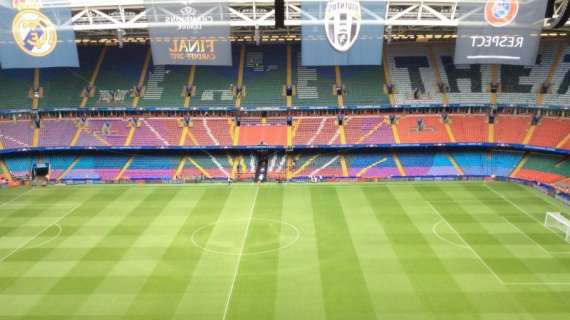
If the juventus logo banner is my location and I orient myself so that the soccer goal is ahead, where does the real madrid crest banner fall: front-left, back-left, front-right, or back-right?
back-right

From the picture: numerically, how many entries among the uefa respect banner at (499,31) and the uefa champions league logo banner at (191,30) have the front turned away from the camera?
2

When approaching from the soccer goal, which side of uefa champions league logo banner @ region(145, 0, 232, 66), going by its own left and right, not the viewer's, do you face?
right

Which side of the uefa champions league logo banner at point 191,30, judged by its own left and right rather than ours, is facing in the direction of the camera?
back

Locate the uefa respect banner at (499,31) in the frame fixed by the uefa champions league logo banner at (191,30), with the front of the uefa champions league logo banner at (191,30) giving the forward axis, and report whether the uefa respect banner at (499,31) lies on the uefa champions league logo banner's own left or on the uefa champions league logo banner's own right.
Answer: on the uefa champions league logo banner's own right

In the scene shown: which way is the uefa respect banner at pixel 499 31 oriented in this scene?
away from the camera

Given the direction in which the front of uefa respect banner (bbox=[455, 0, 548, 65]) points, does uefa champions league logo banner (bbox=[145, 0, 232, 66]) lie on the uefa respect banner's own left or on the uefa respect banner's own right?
on the uefa respect banner's own left

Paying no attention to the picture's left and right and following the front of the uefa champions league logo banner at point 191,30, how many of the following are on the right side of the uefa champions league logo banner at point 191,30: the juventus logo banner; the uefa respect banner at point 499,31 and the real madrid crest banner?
2
